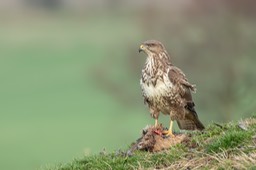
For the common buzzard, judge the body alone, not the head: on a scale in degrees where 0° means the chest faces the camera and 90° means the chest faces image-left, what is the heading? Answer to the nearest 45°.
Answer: approximately 45°
